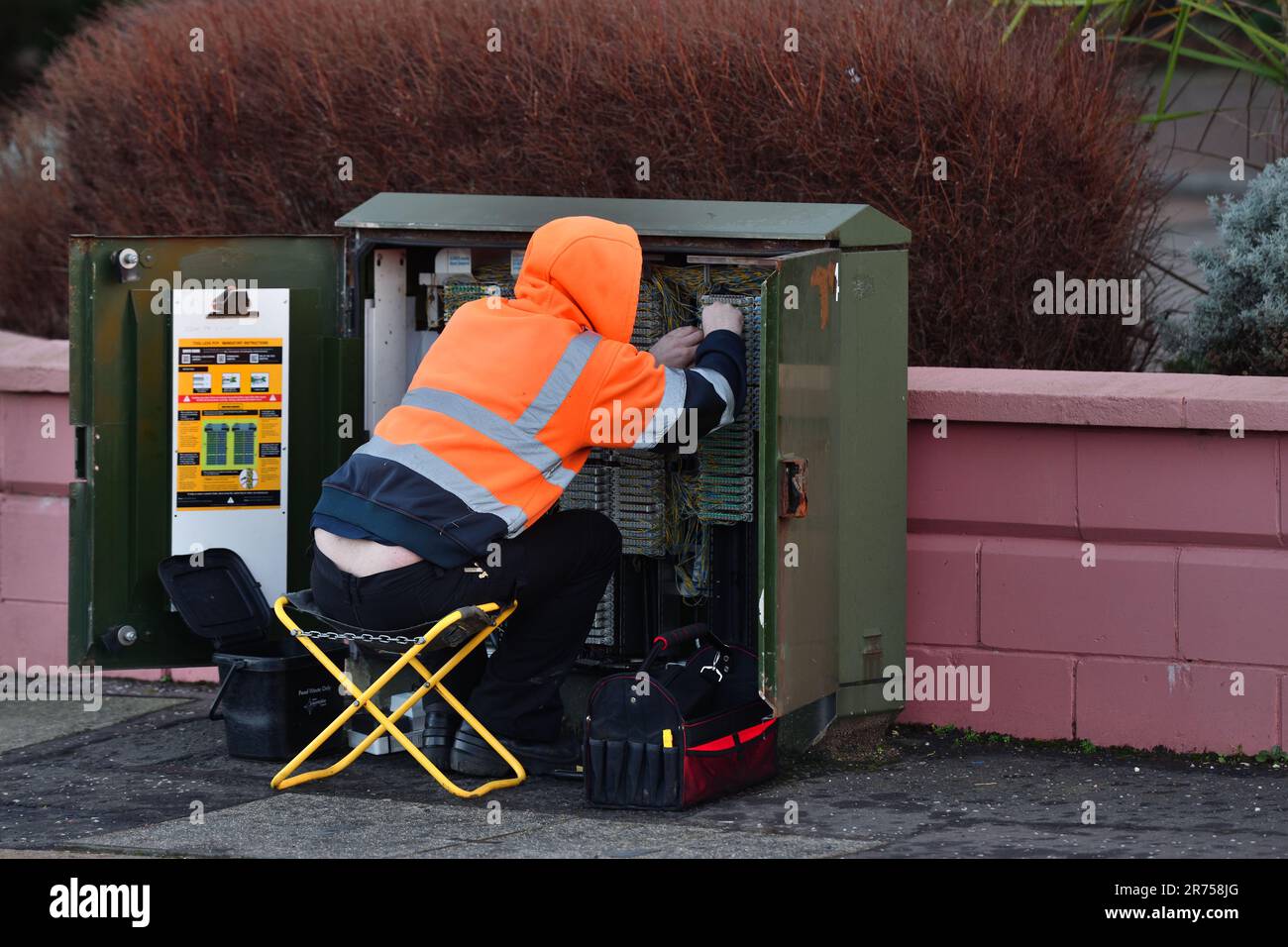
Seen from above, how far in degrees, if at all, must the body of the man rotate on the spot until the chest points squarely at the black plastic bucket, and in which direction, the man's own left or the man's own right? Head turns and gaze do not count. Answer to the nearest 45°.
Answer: approximately 90° to the man's own left

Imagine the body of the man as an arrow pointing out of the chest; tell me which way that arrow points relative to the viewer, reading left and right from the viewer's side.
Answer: facing away from the viewer and to the right of the viewer

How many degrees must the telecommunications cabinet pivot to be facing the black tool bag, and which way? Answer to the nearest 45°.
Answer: approximately 45° to its left

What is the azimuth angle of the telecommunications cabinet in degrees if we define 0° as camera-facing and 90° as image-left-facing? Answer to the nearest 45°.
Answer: approximately 0°

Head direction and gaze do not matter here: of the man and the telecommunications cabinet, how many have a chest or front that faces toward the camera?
1

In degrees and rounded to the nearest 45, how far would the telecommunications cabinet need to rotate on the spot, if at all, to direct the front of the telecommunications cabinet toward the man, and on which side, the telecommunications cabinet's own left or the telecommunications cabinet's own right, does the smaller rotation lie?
approximately 45° to the telecommunications cabinet's own left
